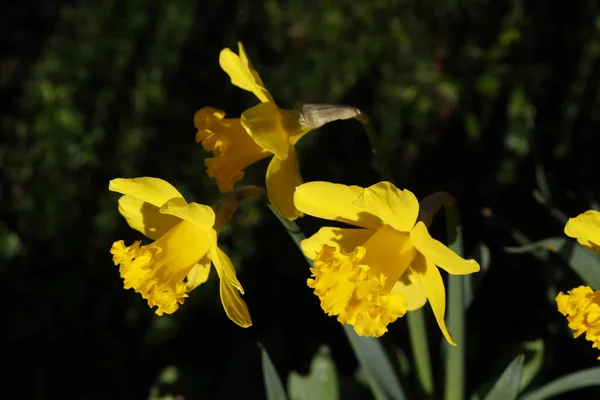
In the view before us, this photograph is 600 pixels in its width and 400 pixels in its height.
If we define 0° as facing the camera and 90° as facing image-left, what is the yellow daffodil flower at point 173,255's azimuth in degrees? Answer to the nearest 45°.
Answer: approximately 90°

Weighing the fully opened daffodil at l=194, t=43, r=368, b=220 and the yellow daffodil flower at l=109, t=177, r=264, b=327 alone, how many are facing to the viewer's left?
2

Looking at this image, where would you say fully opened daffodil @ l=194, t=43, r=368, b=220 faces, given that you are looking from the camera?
facing to the left of the viewer

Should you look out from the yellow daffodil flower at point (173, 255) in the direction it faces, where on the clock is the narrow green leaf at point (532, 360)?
The narrow green leaf is roughly at 6 o'clock from the yellow daffodil flower.

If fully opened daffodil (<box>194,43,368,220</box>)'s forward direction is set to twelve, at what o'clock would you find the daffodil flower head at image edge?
The daffodil flower head at image edge is roughly at 7 o'clock from the fully opened daffodil.

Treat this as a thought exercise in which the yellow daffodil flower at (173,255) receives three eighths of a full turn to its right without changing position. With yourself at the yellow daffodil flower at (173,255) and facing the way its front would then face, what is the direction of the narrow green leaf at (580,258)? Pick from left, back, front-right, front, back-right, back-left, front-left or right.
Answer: front-right

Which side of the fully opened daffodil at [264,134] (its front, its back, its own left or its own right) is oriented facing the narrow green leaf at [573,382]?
back

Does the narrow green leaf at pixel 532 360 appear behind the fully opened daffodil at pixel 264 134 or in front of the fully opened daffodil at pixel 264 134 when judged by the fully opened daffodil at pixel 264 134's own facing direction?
behind
